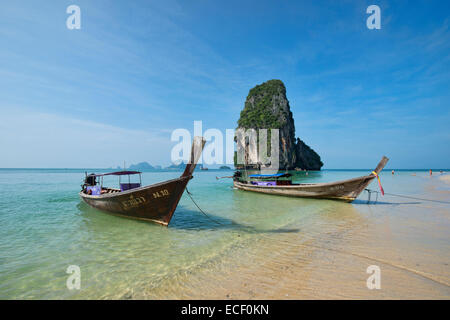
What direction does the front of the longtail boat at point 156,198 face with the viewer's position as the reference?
facing the viewer and to the right of the viewer

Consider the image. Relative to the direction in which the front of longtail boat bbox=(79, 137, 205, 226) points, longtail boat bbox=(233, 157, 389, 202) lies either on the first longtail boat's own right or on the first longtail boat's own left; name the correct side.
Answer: on the first longtail boat's own left
